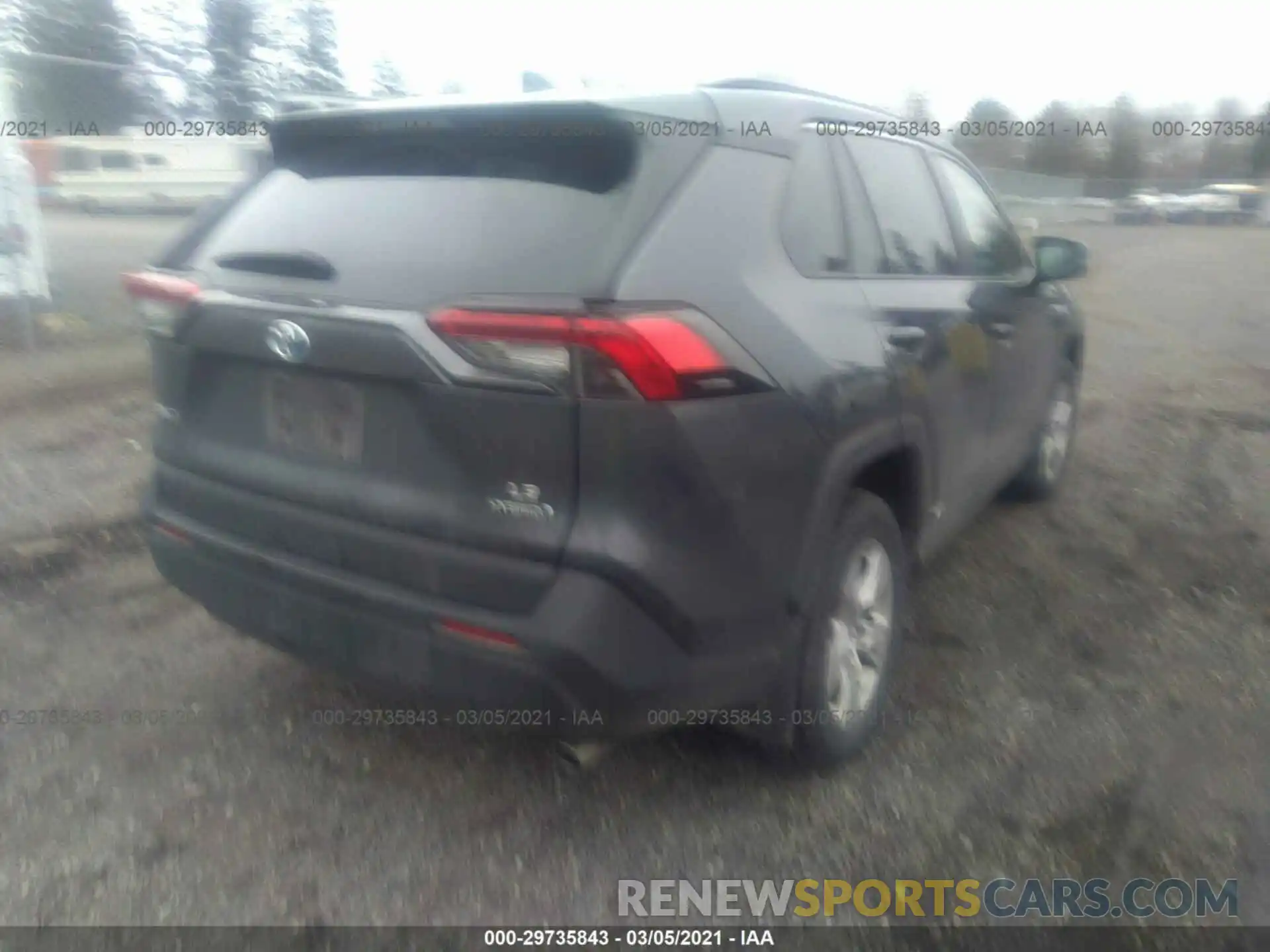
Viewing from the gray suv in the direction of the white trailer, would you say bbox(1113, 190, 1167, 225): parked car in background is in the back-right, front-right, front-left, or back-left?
front-right

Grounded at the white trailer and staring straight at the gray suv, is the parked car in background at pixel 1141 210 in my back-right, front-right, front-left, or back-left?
front-left

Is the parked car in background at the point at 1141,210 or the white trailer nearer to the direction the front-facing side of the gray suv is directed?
the parked car in background

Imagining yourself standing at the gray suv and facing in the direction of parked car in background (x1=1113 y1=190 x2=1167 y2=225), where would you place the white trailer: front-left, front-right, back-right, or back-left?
front-left

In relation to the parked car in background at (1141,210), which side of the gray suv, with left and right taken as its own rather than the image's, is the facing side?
front

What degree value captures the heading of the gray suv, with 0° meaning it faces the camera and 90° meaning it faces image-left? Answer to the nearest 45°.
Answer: approximately 225°

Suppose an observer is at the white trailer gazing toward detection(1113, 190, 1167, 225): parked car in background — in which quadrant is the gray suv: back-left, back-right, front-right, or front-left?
front-right

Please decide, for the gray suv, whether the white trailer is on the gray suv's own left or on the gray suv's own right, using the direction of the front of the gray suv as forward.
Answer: on the gray suv's own left
